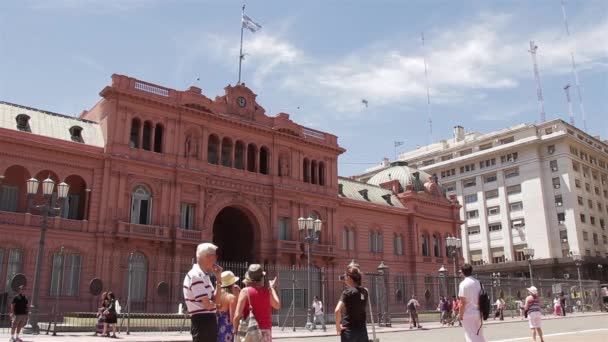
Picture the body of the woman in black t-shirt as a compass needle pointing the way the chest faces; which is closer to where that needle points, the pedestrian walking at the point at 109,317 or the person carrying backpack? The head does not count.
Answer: the pedestrian walking

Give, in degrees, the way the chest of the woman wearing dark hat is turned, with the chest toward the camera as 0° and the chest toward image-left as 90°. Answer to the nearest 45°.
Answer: approximately 180°

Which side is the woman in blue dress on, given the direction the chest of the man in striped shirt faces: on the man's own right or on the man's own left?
on the man's own left

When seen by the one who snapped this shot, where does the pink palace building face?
facing the viewer and to the right of the viewer

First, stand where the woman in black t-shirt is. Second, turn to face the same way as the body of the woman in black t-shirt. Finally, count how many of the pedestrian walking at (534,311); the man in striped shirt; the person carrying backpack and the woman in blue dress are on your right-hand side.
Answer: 2

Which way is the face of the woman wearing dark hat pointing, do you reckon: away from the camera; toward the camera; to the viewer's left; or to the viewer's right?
away from the camera

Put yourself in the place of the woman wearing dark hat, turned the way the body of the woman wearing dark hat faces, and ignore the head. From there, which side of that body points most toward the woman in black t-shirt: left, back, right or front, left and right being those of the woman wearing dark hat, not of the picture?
right

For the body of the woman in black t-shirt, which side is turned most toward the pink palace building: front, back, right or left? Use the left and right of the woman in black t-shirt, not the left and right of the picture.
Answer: front

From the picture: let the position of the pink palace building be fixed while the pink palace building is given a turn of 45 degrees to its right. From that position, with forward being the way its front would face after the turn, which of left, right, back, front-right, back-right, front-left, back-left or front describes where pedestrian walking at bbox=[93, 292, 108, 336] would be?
front

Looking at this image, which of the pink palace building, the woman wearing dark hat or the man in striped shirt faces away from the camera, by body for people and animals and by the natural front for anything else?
the woman wearing dark hat

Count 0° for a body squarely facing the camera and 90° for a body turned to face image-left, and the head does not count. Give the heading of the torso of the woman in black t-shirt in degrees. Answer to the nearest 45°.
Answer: approximately 135°
